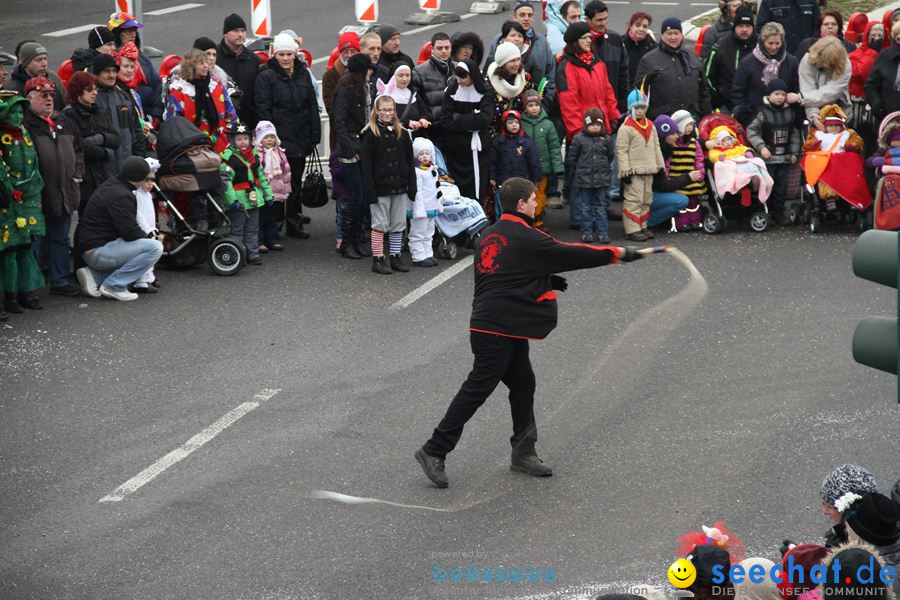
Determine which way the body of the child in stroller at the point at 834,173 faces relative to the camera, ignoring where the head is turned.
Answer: toward the camera

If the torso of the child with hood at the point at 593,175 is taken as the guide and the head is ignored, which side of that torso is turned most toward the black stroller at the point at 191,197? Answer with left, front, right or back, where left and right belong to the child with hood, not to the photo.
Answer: right

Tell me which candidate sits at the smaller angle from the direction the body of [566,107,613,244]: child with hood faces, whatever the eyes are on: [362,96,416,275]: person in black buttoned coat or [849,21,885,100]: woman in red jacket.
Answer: the person in black buttoned coat

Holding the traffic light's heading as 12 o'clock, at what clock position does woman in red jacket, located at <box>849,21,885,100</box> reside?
The woman in red jacket is roughly at 3 o'clock from the traffic light.

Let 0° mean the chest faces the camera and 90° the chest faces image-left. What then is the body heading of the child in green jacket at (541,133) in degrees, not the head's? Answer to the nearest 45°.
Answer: approximately 0°

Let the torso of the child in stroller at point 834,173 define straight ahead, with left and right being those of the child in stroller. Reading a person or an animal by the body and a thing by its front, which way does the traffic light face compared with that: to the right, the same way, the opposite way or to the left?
to the right

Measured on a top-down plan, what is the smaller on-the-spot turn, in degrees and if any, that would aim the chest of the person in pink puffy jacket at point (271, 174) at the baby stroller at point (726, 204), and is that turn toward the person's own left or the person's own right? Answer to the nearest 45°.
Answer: approximately 90° to the person's own left

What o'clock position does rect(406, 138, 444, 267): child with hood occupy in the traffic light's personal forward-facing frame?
The child with hood is roughly at 2 o'clock from the traffic light.

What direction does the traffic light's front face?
to the viewer's left

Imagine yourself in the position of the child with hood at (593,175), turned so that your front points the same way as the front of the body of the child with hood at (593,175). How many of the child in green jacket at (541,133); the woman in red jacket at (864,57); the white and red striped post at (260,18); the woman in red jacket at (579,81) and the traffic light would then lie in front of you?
1

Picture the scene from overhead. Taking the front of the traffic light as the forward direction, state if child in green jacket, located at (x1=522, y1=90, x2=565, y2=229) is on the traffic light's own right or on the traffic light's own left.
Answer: on the traffic light's own right

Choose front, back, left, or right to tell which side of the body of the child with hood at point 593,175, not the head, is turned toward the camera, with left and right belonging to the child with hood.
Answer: front
